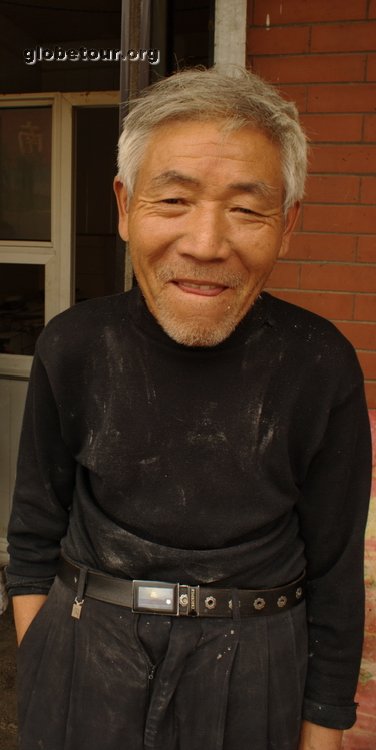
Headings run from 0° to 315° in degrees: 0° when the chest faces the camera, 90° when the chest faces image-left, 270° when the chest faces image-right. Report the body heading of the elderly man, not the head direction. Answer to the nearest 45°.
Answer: approximately 0°
